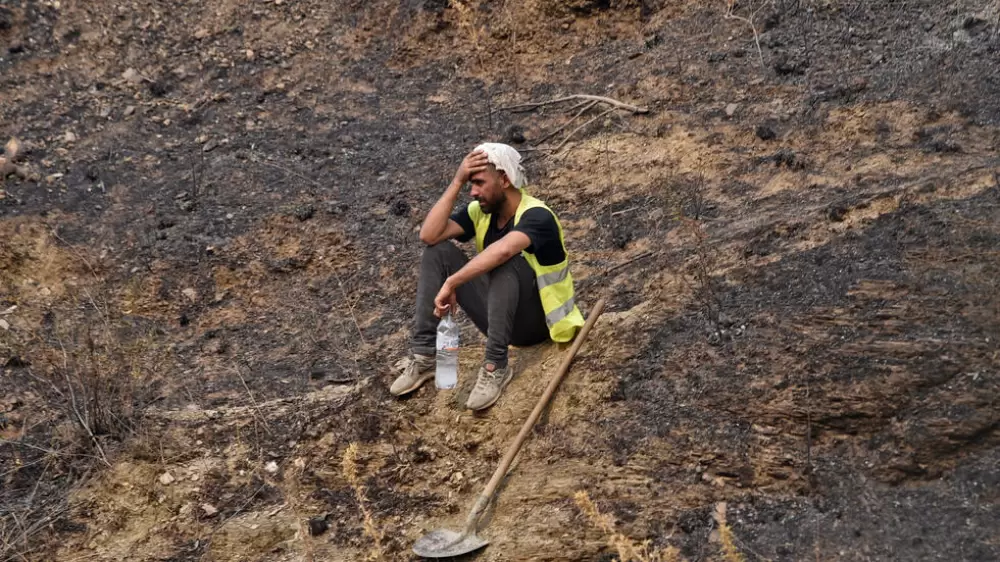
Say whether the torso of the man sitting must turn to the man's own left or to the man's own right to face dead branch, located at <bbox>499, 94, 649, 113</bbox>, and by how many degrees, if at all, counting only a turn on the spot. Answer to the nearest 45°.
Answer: approximately 135° to the man's own right

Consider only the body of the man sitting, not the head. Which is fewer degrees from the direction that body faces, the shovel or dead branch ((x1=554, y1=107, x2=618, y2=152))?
the shovel

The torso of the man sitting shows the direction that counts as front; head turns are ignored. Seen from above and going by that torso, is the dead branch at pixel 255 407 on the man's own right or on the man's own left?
on the man's own right

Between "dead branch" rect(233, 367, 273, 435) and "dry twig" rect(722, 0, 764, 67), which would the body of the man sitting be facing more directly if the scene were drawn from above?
the dead branch

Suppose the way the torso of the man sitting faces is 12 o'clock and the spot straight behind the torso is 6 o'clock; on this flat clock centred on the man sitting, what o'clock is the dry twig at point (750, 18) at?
The dry twig is roughly at 6 o'clock from the man sitting.

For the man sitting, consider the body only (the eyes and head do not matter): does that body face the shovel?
yes

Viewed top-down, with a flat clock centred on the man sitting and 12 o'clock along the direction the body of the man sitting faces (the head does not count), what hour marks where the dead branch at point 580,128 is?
The dead branch is roughly at 5 o'clock from the man sitting.

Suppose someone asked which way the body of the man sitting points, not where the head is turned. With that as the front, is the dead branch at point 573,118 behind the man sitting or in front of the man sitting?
behind

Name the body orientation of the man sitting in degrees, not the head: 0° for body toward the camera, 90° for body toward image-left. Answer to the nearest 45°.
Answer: approximately 45°
